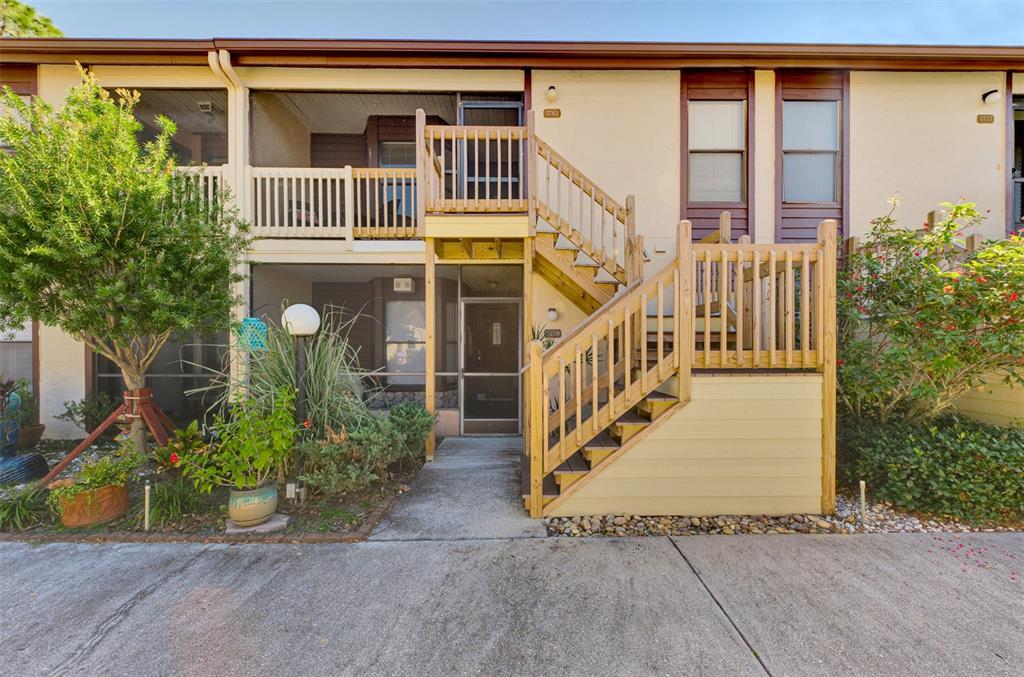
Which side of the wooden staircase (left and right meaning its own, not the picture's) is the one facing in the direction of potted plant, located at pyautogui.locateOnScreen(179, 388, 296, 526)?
front

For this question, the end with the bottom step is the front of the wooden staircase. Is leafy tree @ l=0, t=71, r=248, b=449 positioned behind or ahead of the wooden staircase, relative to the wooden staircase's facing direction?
ahead

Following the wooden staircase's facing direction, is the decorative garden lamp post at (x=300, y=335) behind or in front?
in front

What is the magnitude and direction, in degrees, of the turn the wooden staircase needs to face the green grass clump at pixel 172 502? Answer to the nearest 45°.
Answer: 0° — it already faces it

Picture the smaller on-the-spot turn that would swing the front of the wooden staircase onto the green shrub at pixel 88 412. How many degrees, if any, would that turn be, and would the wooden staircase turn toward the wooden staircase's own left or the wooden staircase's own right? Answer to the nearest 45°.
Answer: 0° — it already faces it

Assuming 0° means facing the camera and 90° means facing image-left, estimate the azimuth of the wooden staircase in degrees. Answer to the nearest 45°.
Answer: approximately 90°

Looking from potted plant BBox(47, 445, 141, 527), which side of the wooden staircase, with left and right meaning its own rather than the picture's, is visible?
front

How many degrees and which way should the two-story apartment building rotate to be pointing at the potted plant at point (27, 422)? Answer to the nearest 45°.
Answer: approximately 90° to its right

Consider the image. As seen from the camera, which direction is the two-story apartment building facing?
toward the camera

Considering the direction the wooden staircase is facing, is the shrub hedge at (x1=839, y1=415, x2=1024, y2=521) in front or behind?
behind

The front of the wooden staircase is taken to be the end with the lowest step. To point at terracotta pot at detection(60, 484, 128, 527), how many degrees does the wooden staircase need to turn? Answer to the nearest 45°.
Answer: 0° — it already faces it

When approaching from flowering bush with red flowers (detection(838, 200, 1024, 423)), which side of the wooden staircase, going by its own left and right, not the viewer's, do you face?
back
